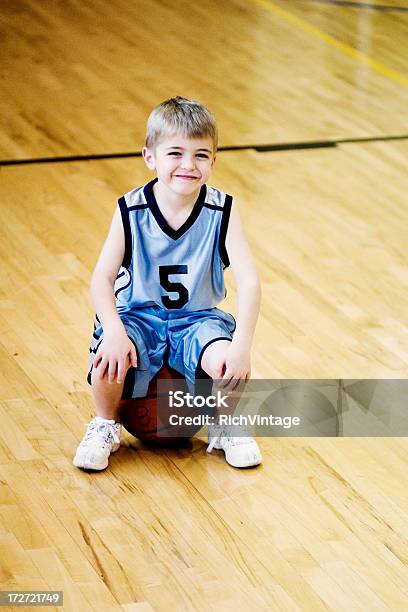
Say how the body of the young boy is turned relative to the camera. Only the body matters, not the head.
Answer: toward the camera

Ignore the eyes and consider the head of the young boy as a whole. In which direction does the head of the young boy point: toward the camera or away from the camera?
toward the camera
